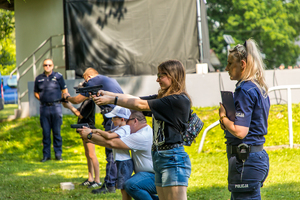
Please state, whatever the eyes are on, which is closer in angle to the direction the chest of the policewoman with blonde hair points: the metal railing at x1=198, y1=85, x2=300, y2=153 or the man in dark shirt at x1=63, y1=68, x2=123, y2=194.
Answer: the man in dark shirt

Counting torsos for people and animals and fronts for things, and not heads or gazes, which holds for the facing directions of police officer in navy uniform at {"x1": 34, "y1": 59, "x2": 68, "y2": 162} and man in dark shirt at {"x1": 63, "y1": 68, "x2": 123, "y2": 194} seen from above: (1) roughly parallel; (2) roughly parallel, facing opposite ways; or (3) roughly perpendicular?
roughly perpendicular

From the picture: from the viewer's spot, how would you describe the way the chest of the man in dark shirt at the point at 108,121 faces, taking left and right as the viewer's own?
facing to the left of the viewer

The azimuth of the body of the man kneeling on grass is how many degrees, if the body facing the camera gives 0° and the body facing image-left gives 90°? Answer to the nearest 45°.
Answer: approximately 90°

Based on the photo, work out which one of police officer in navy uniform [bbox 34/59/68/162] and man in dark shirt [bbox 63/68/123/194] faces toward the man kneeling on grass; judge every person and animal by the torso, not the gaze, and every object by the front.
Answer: the police officer in navy uniform

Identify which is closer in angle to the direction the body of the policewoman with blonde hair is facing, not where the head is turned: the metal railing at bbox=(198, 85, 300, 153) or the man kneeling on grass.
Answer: the man kneeling on grass

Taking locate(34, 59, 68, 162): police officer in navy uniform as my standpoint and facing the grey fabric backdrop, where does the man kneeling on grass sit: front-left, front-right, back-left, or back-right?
back-right

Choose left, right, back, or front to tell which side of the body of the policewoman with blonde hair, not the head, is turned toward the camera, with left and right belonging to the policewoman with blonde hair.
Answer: left
